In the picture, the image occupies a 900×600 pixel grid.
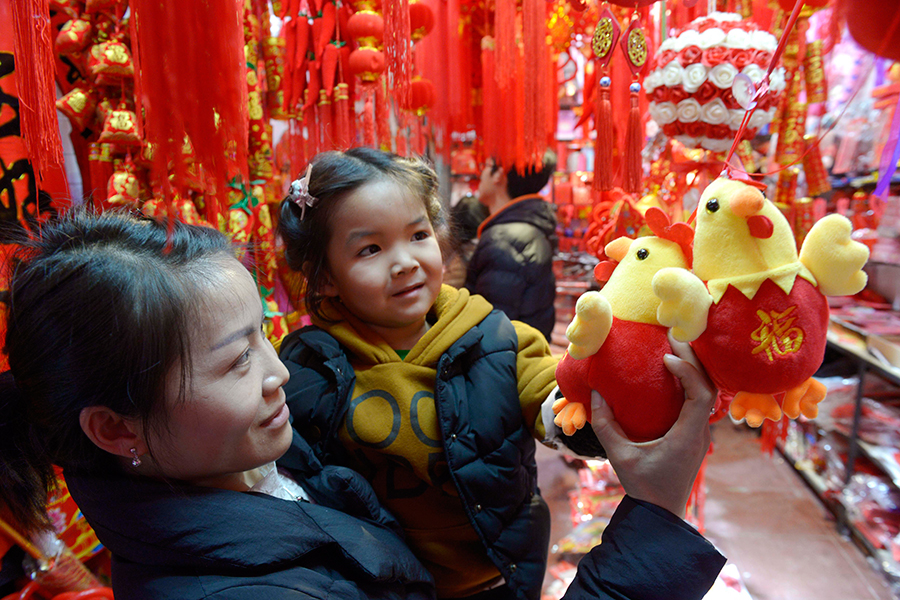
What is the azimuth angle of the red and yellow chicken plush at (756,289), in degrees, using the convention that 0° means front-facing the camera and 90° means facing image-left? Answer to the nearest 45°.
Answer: approximately 315°

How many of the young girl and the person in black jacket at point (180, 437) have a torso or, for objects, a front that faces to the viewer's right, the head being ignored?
1

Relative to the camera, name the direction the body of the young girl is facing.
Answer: toward the camera

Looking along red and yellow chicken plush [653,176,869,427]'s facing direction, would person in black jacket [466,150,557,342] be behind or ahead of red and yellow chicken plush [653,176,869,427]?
behind

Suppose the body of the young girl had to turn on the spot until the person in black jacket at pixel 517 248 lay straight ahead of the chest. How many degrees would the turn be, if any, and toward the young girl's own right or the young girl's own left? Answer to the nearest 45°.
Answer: approximately 180°

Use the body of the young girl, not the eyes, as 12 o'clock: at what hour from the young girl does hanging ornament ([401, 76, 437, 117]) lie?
The hanging ornament is roughly at 6 o'clock from the young girl.

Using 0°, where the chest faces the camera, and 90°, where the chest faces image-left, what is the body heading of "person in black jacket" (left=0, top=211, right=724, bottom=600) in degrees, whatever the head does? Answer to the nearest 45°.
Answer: approximately 270°

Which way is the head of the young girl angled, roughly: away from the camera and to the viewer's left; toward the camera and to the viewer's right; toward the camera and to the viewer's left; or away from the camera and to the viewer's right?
toward the camera and to the viewer's right

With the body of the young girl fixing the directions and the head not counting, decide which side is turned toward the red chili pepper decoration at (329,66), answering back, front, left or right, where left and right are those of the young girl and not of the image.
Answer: back
